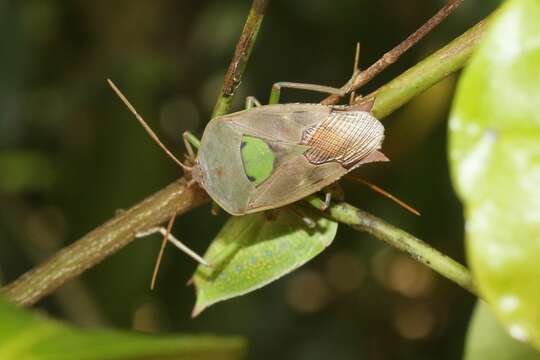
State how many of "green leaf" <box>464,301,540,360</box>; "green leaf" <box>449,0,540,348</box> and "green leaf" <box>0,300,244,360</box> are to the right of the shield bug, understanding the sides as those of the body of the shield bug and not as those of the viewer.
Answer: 0

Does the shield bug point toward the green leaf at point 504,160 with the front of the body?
no

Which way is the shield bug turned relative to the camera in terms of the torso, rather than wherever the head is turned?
to the viewer's left

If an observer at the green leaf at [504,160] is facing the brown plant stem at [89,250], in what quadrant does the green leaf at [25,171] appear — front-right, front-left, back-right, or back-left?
front-right
